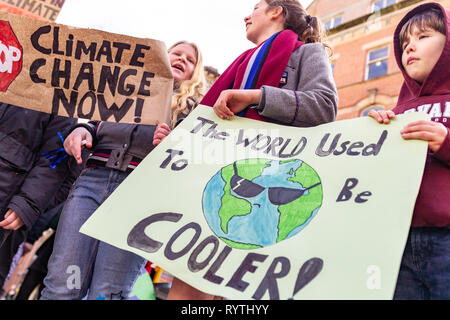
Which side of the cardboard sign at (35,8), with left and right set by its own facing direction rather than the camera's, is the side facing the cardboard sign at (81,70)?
front

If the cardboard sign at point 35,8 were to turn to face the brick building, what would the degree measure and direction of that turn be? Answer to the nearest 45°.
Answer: approximately 135° to its left

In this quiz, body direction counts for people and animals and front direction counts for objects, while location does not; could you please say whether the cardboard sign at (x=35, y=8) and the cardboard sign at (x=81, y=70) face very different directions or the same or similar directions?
same or similar directions

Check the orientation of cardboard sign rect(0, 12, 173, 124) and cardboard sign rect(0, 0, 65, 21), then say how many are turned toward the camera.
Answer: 2

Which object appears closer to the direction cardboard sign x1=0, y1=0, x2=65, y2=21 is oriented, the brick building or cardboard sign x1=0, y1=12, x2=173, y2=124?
the cardboard sign

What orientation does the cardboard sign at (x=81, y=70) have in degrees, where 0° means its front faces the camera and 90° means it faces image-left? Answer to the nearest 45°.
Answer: approximately 0°

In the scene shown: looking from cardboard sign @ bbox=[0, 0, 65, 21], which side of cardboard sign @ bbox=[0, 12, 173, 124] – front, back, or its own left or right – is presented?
back
